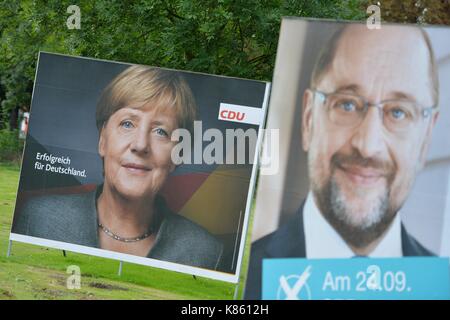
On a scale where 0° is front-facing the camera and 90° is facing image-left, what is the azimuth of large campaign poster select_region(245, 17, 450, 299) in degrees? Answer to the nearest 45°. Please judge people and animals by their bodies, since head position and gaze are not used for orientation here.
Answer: approximately 0°

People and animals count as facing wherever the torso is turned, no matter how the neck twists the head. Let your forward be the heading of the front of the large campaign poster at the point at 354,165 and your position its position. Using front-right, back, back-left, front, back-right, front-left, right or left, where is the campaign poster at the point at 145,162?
back-right

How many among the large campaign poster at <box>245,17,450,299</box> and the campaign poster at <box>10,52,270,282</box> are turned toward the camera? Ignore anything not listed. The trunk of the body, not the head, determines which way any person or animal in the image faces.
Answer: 2

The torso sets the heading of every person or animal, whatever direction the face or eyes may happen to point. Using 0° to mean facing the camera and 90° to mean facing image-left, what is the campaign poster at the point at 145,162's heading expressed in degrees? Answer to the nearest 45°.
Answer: approximately 0°
